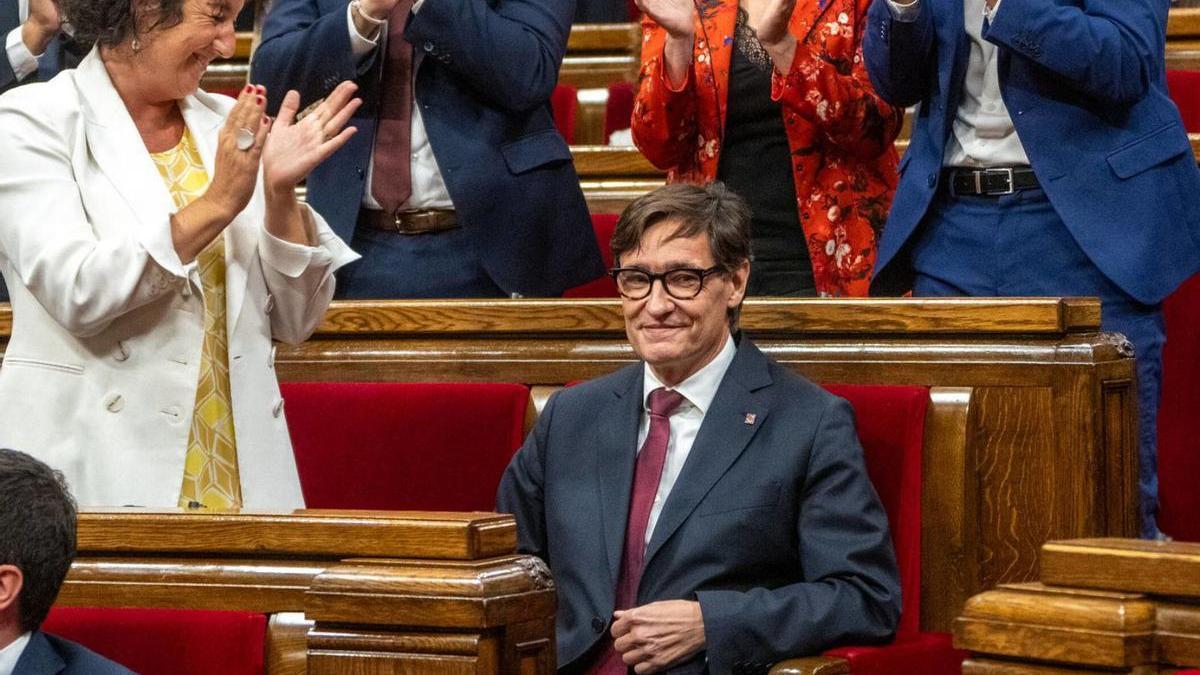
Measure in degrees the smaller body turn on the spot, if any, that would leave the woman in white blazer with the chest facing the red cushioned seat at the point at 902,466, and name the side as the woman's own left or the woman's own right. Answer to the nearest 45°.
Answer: approximately 45° to the woman's own left

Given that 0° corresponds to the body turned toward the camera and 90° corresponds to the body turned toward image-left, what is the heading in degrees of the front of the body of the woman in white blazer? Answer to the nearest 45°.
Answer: approximately 315°

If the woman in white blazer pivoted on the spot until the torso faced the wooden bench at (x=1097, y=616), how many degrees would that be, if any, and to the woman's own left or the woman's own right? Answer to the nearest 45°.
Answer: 0° — they already face it

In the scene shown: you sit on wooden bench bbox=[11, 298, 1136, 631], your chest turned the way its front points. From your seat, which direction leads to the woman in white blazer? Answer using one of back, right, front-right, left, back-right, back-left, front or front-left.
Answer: right

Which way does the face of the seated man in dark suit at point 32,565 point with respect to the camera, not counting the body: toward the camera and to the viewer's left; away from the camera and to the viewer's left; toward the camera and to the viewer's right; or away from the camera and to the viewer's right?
away from the camera and to the viewer's left

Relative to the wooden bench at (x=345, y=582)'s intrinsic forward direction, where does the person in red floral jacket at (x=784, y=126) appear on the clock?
The person in red floral jacket is roughly at 7 o'clock from the wooden bench.

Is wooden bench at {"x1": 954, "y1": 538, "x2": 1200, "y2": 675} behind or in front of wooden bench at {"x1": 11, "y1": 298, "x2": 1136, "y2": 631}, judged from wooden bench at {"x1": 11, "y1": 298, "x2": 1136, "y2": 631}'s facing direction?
in front

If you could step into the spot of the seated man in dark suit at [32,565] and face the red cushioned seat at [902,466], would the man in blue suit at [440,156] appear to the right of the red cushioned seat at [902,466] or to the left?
left
